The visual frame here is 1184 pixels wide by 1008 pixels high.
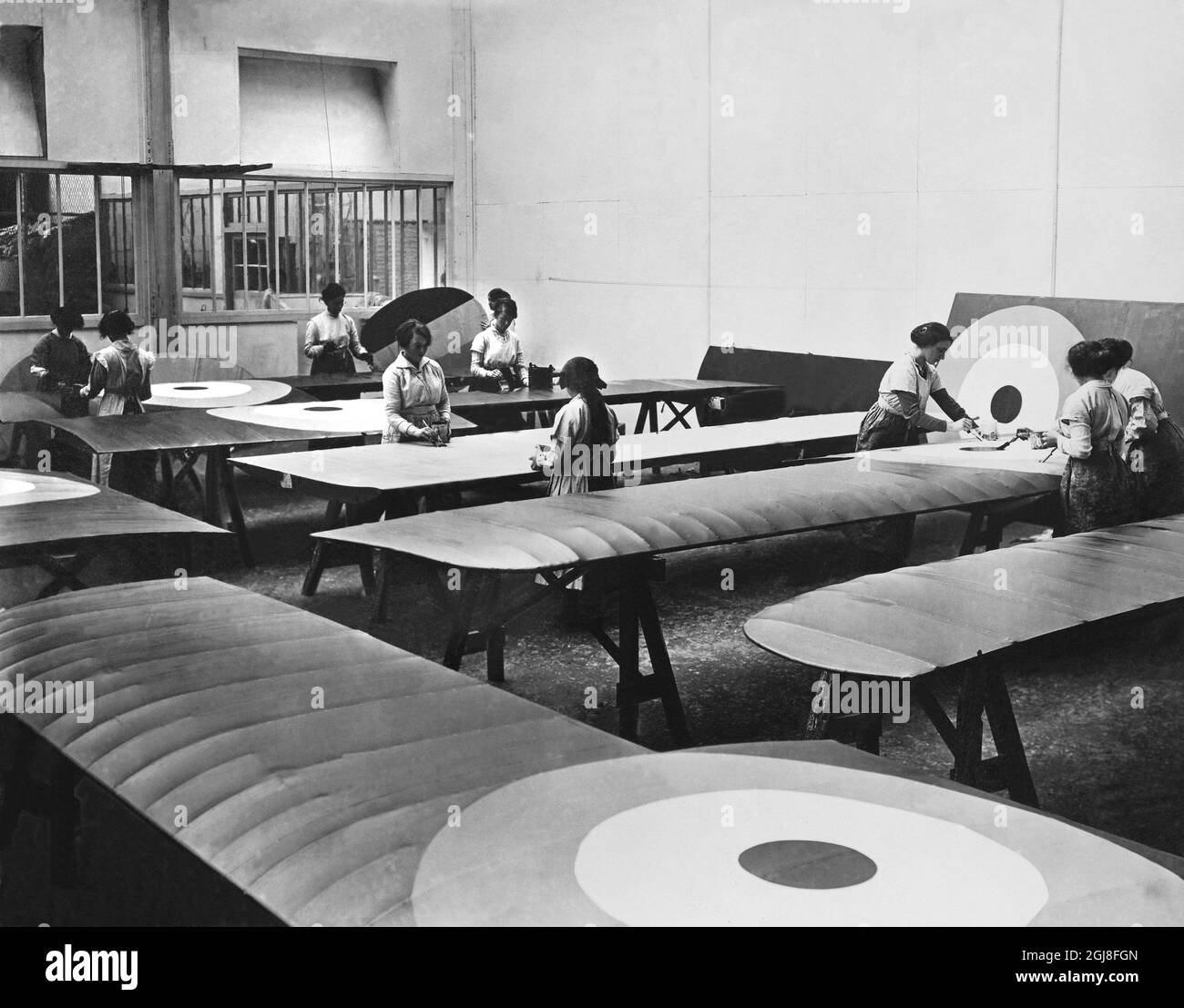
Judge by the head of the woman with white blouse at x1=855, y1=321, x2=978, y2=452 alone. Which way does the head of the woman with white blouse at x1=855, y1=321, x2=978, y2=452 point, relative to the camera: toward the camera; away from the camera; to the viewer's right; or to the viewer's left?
to the viewer's right

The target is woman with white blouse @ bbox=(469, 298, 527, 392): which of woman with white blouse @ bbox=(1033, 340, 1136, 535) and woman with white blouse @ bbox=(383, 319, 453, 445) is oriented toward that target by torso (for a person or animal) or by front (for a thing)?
woman with white blouse @ bbox=(1033, 340, 1136, 535)

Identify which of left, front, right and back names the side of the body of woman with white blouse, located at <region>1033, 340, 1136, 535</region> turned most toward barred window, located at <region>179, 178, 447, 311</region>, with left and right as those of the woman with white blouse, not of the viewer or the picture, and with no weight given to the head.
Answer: front

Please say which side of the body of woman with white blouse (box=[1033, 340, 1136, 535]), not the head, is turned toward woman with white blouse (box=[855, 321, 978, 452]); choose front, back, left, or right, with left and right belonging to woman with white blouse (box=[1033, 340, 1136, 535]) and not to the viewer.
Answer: front

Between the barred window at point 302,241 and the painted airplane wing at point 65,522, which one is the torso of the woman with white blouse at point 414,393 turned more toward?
the painted airplane wing

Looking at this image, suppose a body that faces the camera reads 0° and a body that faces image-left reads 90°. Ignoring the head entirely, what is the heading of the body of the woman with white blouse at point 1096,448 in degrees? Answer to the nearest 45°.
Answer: approximately 135°

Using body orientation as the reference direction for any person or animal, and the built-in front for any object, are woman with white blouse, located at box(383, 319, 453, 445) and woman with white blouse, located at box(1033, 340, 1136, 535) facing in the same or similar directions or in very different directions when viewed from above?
very different directions

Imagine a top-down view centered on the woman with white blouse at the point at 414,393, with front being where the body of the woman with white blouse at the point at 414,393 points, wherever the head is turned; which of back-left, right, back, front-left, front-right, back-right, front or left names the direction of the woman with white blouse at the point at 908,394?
front-left

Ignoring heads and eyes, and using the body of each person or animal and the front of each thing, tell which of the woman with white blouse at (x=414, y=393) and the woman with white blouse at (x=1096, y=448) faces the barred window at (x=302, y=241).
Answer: the woman with white blouse at (x=1096, y=448)

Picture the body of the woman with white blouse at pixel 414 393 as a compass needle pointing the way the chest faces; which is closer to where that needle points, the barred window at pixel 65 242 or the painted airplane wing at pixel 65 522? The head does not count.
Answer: the painted airplane wing

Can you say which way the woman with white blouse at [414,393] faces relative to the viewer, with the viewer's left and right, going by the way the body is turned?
facing the viewer and to the right of the viewer
